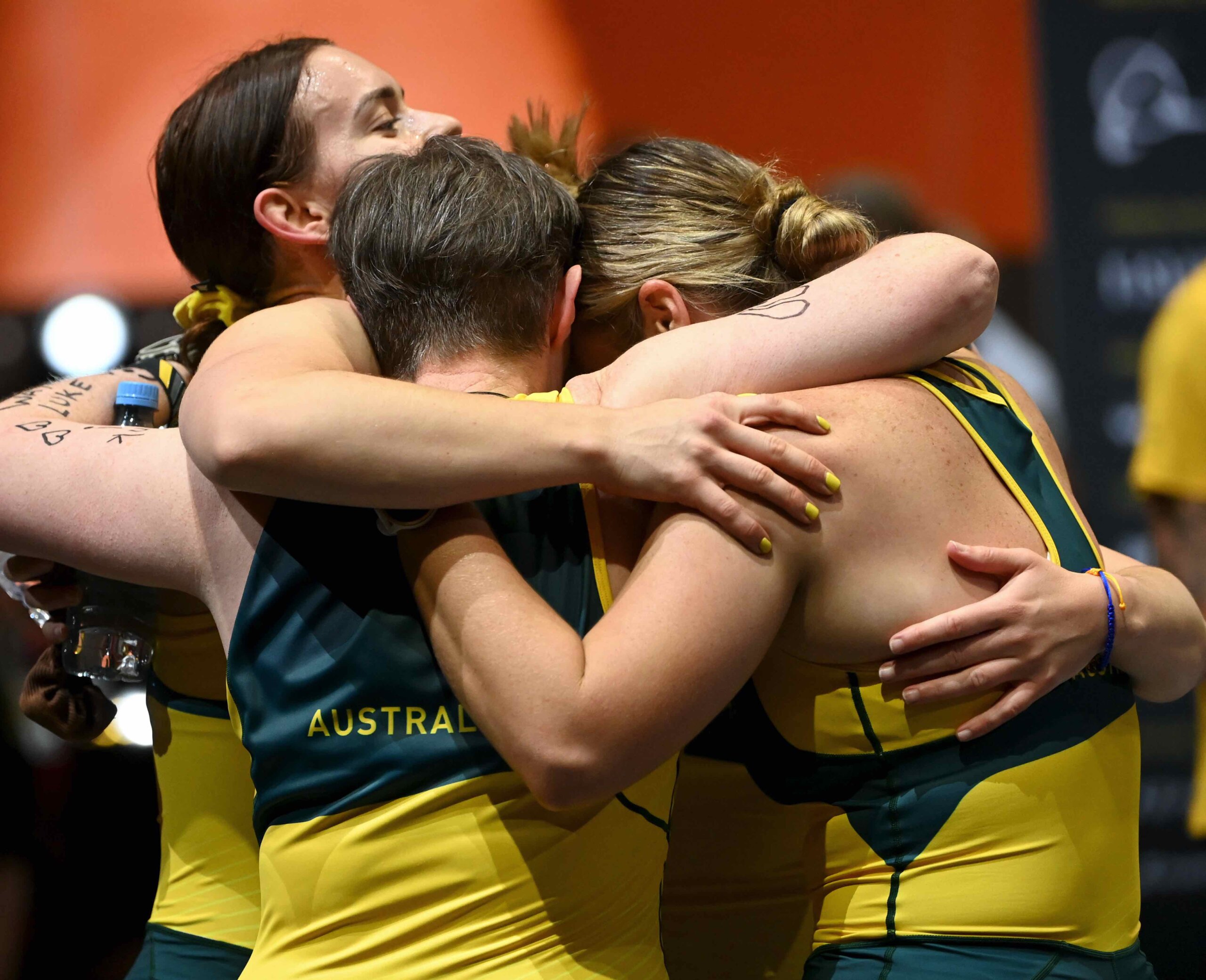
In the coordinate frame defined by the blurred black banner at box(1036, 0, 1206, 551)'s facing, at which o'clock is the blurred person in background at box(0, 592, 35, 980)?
The blurred person in background is roughly at 2 o'clock from the blurred black banner.

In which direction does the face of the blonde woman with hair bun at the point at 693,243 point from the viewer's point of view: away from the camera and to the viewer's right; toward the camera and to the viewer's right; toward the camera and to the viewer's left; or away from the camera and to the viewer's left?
away from the camera and to the viewer's left

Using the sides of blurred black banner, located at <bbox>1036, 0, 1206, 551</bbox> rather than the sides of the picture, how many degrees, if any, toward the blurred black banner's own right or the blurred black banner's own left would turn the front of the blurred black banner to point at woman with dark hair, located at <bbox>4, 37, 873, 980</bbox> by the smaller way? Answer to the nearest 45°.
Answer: approximately 45° to the blurred black banner's own right

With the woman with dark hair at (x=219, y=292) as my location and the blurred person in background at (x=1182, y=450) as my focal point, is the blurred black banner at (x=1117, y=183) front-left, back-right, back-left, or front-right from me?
front-left

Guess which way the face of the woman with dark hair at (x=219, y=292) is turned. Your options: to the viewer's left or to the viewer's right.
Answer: to the viewer's right

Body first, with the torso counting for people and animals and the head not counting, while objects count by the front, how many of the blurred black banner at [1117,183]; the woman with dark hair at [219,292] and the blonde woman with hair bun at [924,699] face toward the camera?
1

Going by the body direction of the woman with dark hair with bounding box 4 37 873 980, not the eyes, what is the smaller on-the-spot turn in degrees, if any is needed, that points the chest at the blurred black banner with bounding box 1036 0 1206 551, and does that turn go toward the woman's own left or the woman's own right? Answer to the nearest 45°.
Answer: approximately 45° to the woman's own left

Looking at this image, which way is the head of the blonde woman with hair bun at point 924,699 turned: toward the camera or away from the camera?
away from the camera

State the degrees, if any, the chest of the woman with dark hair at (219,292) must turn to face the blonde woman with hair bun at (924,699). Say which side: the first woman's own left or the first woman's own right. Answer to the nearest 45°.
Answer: approximately 45° to the first woman's own right

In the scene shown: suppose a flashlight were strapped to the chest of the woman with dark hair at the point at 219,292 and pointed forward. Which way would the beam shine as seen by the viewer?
to the viewer's right

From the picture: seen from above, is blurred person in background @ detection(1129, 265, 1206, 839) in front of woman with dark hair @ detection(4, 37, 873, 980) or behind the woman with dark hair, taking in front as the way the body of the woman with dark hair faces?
in front

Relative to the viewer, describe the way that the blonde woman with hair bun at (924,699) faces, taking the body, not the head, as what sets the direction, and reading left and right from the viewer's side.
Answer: facing away from the viewer and to the left of the viewer

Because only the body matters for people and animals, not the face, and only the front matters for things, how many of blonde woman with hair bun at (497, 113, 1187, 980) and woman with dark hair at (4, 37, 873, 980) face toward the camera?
0

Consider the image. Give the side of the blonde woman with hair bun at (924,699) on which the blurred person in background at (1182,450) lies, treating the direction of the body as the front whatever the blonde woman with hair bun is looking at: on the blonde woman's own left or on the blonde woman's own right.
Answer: on the blonde woman's own right

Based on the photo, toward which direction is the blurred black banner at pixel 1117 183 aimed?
toward the camera
